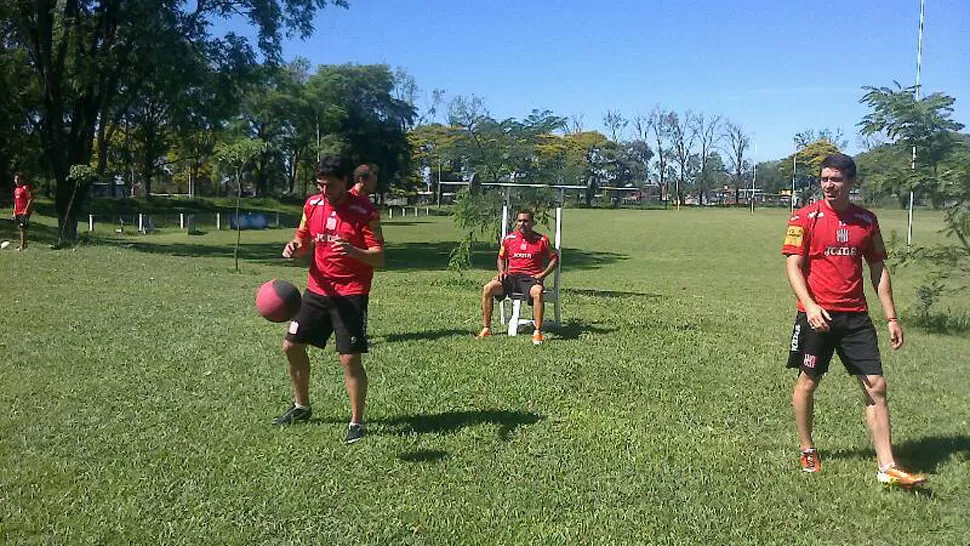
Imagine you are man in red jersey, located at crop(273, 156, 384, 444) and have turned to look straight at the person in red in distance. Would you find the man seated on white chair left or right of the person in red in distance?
right

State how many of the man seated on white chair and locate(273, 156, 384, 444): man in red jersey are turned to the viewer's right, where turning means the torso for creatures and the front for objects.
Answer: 0

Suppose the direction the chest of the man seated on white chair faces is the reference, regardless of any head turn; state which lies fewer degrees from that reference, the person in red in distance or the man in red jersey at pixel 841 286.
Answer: the man in red jersey

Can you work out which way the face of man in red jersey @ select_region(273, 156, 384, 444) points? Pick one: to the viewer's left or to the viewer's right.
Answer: to the viewer's left

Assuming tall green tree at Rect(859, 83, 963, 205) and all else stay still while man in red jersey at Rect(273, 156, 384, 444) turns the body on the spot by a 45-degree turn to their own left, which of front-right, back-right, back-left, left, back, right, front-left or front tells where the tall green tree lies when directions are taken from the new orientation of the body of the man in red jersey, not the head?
back-left

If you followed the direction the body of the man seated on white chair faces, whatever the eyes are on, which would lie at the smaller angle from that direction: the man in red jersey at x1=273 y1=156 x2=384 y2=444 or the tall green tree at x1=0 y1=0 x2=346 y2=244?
the man in red jersey

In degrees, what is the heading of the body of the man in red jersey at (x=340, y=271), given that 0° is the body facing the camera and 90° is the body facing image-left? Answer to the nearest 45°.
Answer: approximately 45°

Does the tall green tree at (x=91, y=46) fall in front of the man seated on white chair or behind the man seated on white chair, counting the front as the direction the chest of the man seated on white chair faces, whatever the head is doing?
behind

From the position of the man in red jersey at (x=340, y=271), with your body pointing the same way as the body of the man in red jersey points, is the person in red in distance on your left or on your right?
on your right
